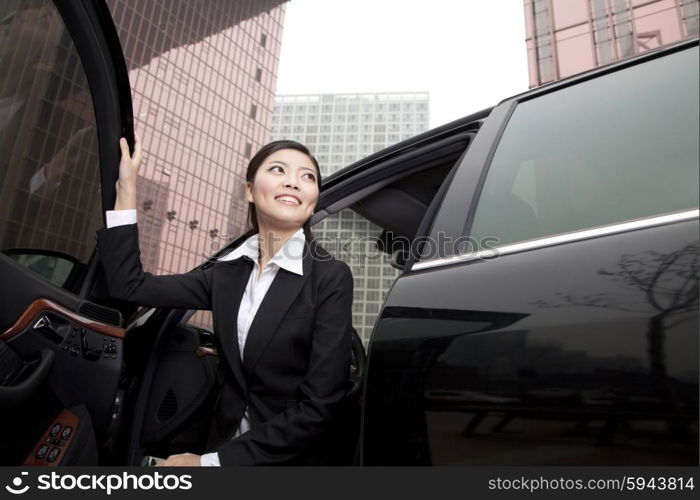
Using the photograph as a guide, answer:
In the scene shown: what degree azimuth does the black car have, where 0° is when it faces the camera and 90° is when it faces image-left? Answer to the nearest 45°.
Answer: approximately 135°

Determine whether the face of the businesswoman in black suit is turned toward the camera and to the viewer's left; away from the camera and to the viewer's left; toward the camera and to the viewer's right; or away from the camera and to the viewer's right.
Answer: toward the camera and to the viewer's right

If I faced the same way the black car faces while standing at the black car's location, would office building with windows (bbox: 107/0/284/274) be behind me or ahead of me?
ahead

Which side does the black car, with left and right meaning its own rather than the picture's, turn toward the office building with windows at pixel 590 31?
right
